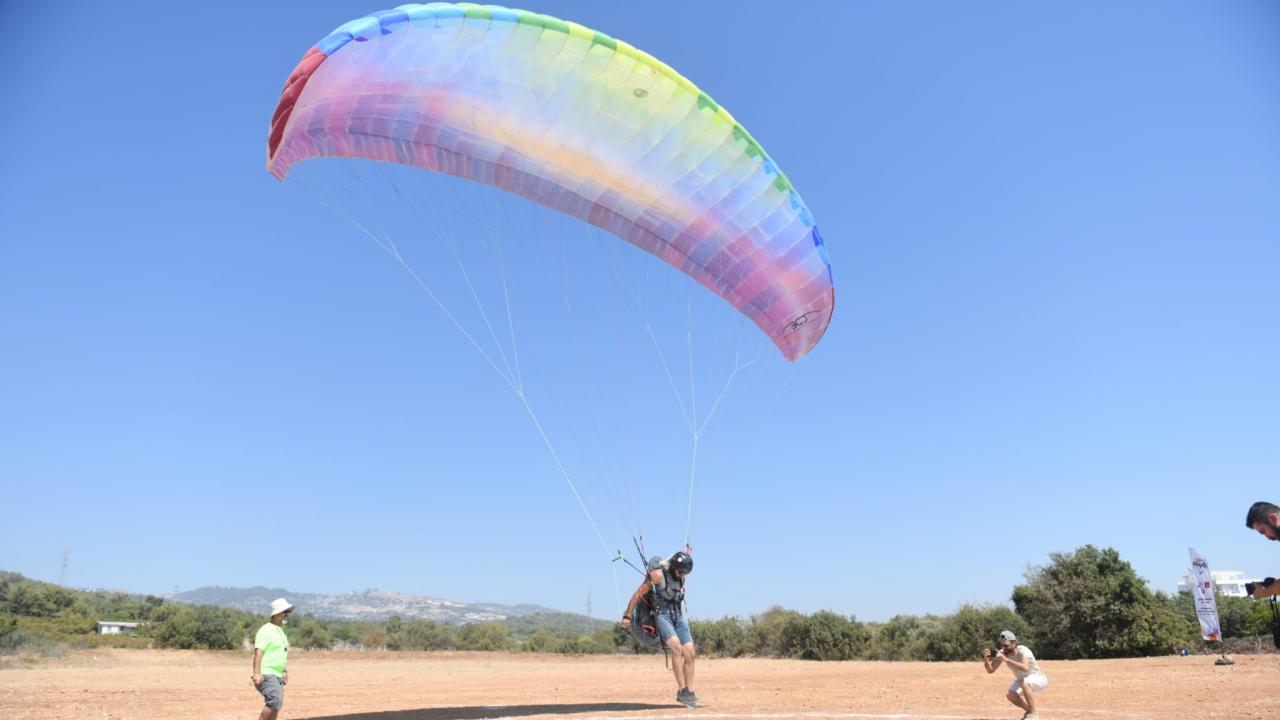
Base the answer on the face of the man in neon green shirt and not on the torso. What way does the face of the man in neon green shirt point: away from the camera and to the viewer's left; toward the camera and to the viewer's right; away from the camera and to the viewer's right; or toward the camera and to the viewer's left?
toward the camera and to the viewer's right

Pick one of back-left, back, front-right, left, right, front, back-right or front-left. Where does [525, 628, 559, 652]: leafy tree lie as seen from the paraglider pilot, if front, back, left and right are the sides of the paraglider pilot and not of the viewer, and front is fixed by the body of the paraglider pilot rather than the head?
back-left

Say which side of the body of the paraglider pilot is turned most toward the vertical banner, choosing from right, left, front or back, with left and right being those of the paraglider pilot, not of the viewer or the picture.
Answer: left

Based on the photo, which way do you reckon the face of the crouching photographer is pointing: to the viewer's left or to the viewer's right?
to the viewer's left

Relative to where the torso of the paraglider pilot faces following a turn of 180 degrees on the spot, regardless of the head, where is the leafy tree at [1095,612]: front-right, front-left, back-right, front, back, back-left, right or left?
right

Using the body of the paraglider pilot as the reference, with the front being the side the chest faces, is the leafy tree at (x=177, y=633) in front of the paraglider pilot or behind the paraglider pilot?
behind

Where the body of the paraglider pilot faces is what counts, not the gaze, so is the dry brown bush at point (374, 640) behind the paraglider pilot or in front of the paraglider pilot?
behind

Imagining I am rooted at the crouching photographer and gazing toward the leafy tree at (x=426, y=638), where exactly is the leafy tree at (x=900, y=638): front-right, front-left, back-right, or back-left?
front-right

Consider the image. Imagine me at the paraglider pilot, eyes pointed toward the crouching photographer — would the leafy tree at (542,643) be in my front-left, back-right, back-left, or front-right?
back-left

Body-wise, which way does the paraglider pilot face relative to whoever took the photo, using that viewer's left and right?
facing the viewer and to the right of the viewer

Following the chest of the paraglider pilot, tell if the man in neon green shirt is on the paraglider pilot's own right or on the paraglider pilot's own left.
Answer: on the paraglider pilot's own right
